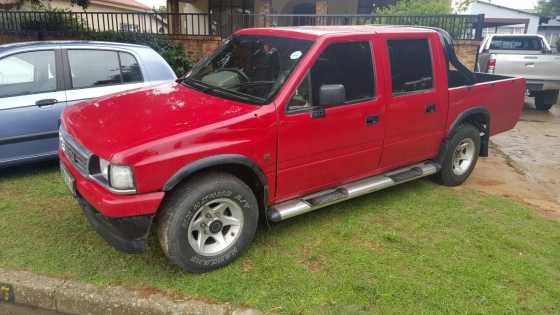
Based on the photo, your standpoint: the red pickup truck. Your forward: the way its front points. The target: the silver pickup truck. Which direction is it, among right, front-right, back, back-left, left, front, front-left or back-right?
back

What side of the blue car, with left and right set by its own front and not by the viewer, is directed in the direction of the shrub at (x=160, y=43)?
right

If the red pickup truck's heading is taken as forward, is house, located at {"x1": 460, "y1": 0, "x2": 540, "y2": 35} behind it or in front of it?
behind

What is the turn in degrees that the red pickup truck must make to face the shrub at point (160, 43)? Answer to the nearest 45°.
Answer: approximately 135° to its right

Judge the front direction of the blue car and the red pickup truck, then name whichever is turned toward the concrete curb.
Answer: the red pickup truck

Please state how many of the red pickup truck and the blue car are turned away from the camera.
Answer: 0

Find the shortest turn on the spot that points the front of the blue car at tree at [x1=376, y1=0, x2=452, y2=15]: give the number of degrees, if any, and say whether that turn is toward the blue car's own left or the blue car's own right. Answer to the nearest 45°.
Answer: approximately 135° to the blue car's own right

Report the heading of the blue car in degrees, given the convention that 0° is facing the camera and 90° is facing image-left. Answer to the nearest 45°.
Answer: approximately 90°

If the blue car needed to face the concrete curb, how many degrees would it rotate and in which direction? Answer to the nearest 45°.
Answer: approximately 90° to its left

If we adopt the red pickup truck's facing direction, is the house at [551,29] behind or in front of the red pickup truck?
behind

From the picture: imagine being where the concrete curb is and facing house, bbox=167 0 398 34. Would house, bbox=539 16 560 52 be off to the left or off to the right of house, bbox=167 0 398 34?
right

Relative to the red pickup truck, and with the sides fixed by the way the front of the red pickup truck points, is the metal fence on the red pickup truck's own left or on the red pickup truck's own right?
on the red pickup truck's own right

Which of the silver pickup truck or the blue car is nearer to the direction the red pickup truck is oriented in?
the blue car
